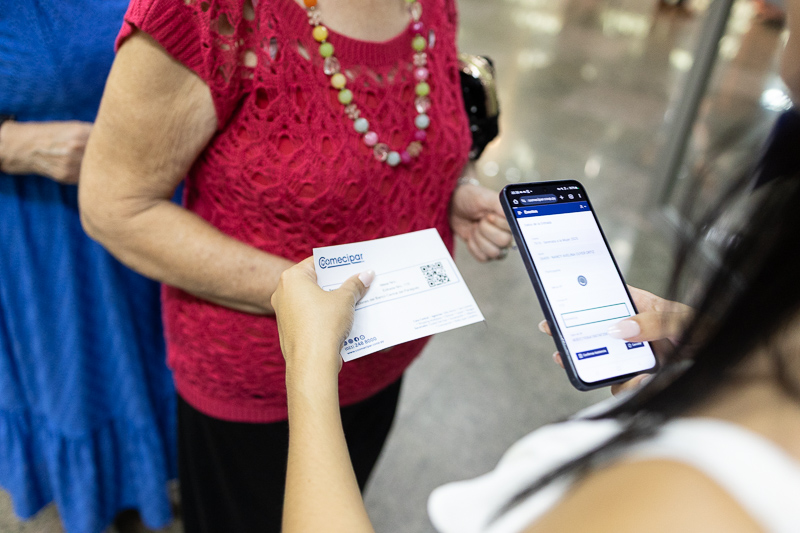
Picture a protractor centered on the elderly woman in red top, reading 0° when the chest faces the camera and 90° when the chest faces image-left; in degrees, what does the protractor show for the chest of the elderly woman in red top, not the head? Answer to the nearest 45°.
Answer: approximately 315°
